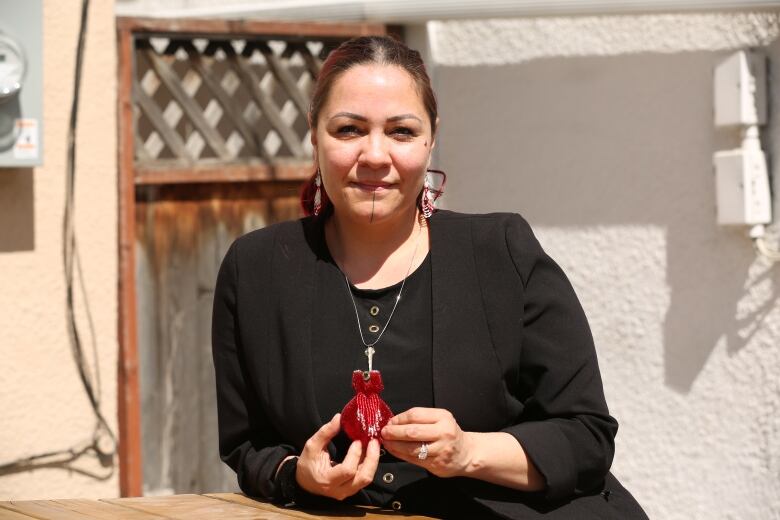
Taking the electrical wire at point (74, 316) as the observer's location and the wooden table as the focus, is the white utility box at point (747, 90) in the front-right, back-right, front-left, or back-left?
front-left

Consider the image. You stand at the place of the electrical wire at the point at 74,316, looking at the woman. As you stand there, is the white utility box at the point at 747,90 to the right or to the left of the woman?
left

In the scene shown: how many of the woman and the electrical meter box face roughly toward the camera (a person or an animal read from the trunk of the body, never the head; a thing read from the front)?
2

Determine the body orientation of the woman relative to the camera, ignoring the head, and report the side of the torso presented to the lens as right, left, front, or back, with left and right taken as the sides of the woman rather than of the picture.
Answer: front

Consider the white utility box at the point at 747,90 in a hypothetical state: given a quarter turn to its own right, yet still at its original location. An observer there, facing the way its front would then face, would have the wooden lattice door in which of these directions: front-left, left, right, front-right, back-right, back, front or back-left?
front-left

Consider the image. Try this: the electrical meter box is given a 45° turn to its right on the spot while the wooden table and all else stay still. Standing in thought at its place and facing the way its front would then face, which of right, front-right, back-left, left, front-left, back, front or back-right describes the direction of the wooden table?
front-left

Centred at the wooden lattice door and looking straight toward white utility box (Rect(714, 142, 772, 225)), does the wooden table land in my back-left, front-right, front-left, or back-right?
front-right

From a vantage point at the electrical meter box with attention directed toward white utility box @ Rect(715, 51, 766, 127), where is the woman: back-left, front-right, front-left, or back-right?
front-right

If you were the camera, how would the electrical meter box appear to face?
facing the viewer

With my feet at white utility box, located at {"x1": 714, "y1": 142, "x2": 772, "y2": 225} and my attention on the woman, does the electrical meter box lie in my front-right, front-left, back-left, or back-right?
front-right

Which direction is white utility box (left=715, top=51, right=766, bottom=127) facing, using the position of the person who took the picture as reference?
facing the viewer and to the left of the viewer

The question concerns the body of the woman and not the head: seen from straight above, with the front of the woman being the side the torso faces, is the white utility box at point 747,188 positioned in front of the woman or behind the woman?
behind

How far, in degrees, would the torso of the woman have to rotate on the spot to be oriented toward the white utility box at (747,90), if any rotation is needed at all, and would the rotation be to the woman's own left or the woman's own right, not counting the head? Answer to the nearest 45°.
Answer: approximately 135° to the woman's own left
